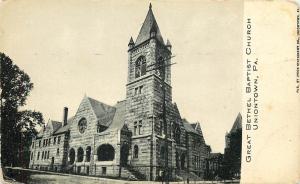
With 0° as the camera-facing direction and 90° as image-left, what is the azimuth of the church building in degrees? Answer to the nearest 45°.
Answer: approximately 45°
